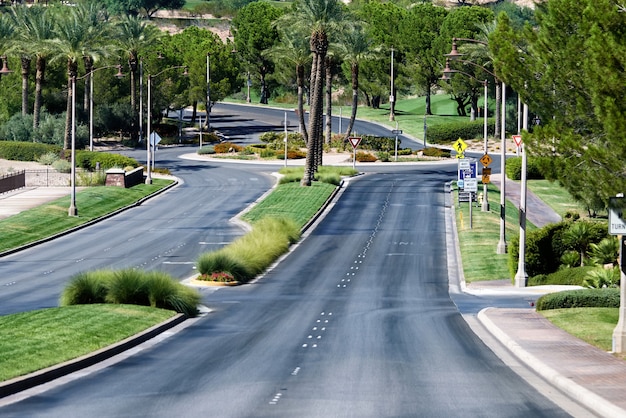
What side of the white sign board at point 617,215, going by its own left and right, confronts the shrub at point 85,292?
right

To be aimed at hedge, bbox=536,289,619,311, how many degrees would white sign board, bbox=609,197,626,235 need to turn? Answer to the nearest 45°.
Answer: approximately 180°

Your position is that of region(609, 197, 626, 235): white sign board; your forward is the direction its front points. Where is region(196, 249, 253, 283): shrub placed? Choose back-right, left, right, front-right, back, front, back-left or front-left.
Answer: back-right

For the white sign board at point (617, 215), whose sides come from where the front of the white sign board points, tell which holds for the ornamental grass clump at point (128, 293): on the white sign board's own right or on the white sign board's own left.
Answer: on the white sign board's own right

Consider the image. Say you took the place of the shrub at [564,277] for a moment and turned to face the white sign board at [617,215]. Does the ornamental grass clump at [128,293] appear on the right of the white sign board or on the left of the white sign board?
right

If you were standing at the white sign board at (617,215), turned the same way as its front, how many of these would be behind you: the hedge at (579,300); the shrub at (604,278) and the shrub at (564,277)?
3

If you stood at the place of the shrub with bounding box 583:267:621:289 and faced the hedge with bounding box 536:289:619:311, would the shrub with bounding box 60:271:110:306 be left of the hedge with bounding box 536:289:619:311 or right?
right

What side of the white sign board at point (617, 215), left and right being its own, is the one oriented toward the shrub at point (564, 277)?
back

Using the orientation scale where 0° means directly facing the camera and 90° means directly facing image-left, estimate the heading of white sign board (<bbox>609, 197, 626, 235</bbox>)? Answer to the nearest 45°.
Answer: approximately 0°

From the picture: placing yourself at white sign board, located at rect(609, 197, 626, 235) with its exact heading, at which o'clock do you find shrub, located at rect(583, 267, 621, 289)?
The shrub is roughly at 6 o'clock from the white sign board.
